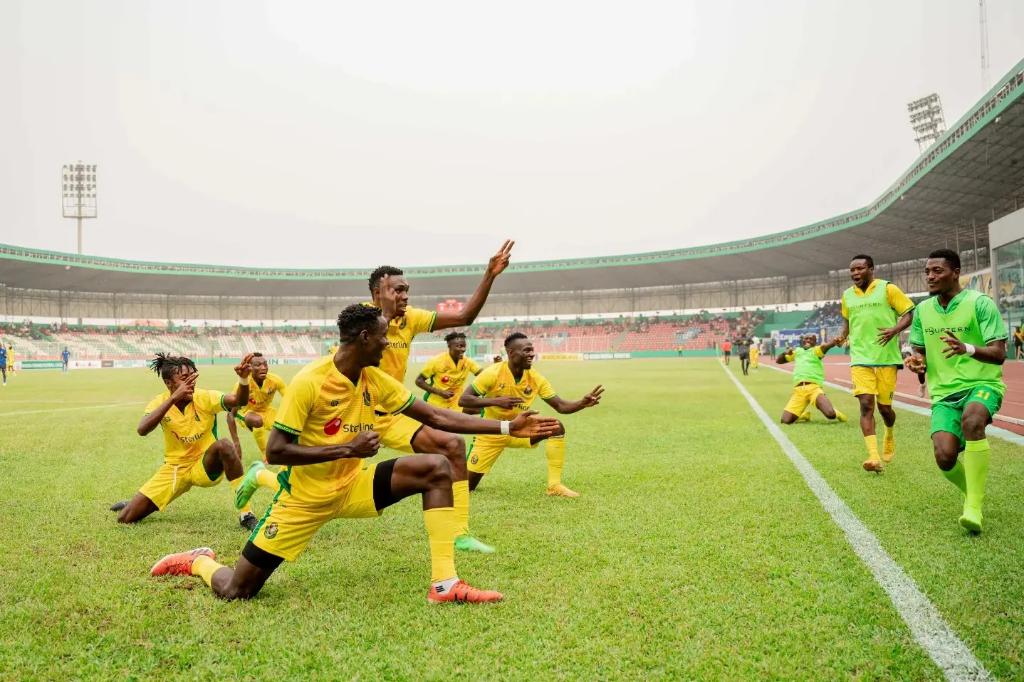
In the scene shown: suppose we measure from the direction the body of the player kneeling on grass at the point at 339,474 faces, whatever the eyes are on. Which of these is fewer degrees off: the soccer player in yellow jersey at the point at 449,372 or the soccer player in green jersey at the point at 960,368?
the soccer player in green jersey

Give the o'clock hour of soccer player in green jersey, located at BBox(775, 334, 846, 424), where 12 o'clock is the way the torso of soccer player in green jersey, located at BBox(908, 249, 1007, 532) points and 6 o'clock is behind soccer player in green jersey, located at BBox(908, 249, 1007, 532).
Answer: soccer player in green jersey, located at BBox(775, 334, 846, 424) is roughly at 4 o'clock from soccer player in green jersey, located at BBox(908, 249, 1007, 532).

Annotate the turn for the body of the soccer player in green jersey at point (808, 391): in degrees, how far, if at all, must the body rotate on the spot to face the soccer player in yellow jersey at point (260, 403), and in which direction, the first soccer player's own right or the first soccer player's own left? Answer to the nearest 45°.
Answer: approximately 45° to the first soccer player's own right

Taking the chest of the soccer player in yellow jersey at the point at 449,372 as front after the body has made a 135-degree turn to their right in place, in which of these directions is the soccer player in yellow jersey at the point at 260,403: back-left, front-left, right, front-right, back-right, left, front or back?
front

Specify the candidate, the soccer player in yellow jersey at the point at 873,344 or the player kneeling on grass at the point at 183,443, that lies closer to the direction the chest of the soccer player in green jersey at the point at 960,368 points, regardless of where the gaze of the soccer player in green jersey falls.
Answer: the player kneeling on grass

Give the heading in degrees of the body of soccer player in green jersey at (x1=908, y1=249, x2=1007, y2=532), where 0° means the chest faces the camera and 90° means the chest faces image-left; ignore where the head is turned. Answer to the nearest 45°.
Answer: approximately 45°

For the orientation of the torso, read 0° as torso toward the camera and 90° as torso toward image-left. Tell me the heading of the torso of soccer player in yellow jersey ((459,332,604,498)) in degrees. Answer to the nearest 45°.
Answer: approximately 315°
